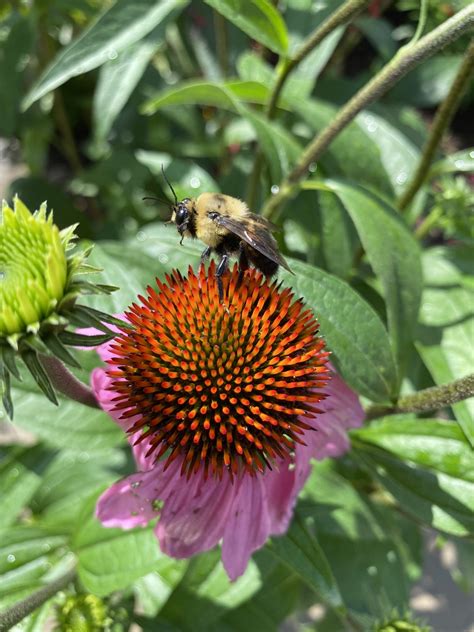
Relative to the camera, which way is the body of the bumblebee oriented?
to the viewer's left
